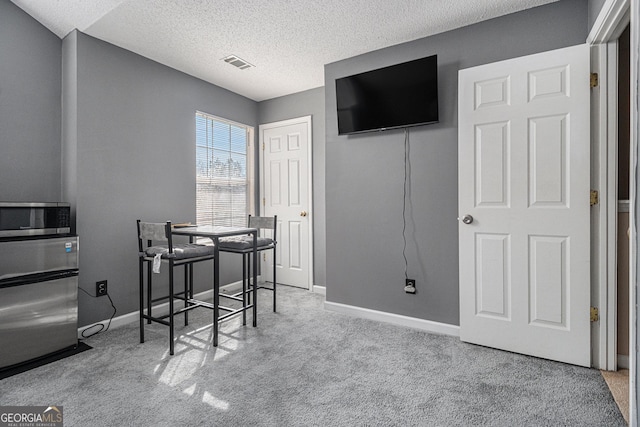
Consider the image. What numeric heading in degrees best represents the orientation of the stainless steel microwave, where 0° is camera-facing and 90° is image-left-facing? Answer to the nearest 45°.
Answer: approximately 315°

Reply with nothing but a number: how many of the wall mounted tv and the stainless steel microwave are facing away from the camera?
0

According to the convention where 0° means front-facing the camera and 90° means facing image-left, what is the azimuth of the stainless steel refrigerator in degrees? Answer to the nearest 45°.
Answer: approximately 315°

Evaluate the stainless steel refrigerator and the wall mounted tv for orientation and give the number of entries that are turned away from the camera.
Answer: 0

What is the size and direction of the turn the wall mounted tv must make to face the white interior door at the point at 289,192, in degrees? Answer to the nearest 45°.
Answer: approximately 90° to its right

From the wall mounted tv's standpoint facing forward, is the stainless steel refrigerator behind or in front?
in front

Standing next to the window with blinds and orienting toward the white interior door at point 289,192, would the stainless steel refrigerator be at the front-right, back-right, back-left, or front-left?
back-right

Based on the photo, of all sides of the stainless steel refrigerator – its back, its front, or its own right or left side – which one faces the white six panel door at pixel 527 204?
front

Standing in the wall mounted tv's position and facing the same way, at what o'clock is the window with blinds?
The window with blinds is roughly at 2 o'clock from the wall mounted tv.
